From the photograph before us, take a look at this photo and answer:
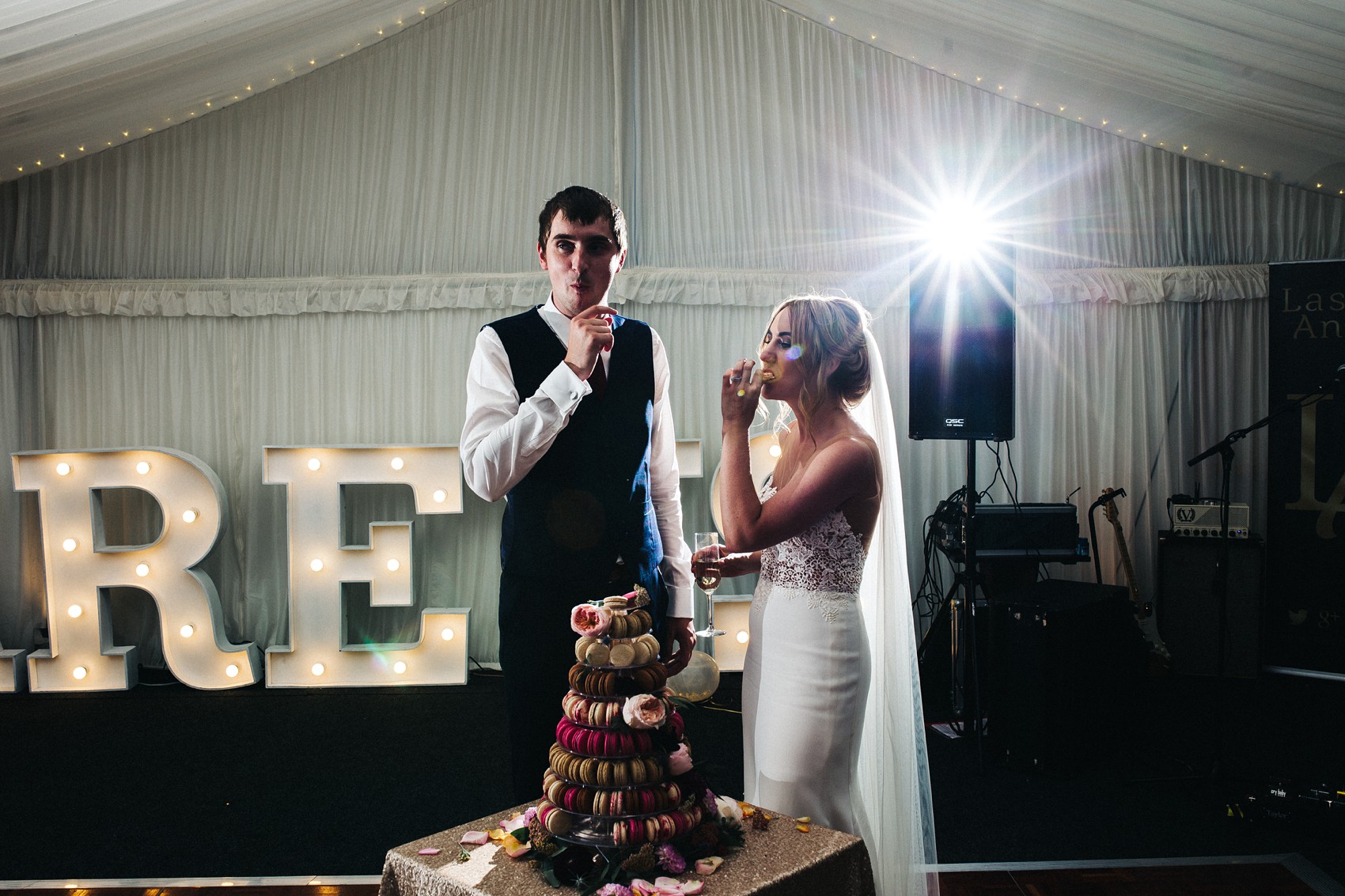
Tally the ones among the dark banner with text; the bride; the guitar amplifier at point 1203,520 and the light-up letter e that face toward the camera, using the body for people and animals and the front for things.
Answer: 3

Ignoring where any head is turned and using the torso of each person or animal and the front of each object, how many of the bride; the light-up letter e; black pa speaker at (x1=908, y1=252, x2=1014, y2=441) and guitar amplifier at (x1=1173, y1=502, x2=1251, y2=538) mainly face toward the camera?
3

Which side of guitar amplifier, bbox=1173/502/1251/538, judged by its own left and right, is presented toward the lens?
front

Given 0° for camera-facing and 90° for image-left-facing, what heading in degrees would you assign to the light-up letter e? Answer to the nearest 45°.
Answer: approximately 0°

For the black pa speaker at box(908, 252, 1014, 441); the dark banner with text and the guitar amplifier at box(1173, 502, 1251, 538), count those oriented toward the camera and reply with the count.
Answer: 3

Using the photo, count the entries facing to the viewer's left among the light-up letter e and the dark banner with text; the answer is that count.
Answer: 0

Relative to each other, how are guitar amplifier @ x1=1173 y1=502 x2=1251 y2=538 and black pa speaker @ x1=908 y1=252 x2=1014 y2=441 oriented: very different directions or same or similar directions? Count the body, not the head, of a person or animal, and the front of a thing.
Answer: same or similar directions

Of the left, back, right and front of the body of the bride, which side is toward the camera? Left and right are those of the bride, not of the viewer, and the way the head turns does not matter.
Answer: left

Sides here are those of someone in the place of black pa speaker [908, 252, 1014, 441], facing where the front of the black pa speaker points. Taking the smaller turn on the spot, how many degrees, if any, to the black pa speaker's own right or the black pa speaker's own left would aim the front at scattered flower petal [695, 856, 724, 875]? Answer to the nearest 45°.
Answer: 0° — it already faces it

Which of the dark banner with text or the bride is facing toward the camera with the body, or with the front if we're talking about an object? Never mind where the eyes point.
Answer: the dark banner with text

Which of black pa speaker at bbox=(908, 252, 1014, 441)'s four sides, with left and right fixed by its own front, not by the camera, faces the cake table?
front

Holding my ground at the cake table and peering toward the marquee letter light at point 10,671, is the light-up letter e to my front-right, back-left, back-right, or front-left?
front-right

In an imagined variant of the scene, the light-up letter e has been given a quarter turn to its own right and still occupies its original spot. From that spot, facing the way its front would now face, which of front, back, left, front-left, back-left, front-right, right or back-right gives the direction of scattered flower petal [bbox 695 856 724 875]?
left

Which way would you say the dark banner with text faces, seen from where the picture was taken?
facing the viewer

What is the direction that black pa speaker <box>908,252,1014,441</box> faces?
toward the camera
